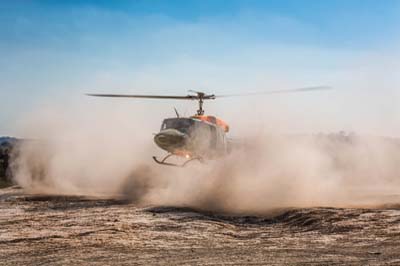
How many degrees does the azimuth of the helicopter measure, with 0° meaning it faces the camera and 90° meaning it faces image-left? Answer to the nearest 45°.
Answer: approximately 45°
